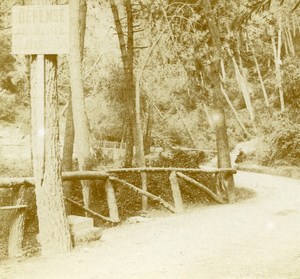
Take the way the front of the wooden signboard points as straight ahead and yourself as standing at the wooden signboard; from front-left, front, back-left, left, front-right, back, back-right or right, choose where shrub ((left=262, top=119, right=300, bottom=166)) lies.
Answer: back-left

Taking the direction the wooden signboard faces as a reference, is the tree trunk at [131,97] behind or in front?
behind

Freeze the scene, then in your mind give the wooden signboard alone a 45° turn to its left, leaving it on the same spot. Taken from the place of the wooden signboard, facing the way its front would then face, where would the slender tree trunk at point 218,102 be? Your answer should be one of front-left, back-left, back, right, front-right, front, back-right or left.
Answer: left

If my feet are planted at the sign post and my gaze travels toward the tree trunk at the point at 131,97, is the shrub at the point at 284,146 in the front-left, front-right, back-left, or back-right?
front-right

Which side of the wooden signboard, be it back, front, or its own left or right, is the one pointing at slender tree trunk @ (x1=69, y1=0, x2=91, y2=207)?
back

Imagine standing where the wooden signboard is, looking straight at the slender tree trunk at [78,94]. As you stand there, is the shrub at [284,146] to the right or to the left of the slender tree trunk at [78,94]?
right

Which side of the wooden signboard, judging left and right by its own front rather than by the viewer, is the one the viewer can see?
front
